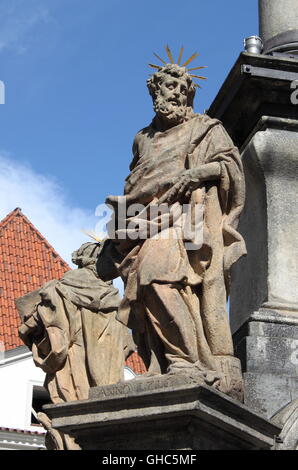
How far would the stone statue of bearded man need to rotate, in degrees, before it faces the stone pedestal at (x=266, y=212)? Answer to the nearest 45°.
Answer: approximately 135° to its left

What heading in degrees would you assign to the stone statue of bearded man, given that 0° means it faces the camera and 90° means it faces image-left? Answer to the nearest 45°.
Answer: approximately 0°
